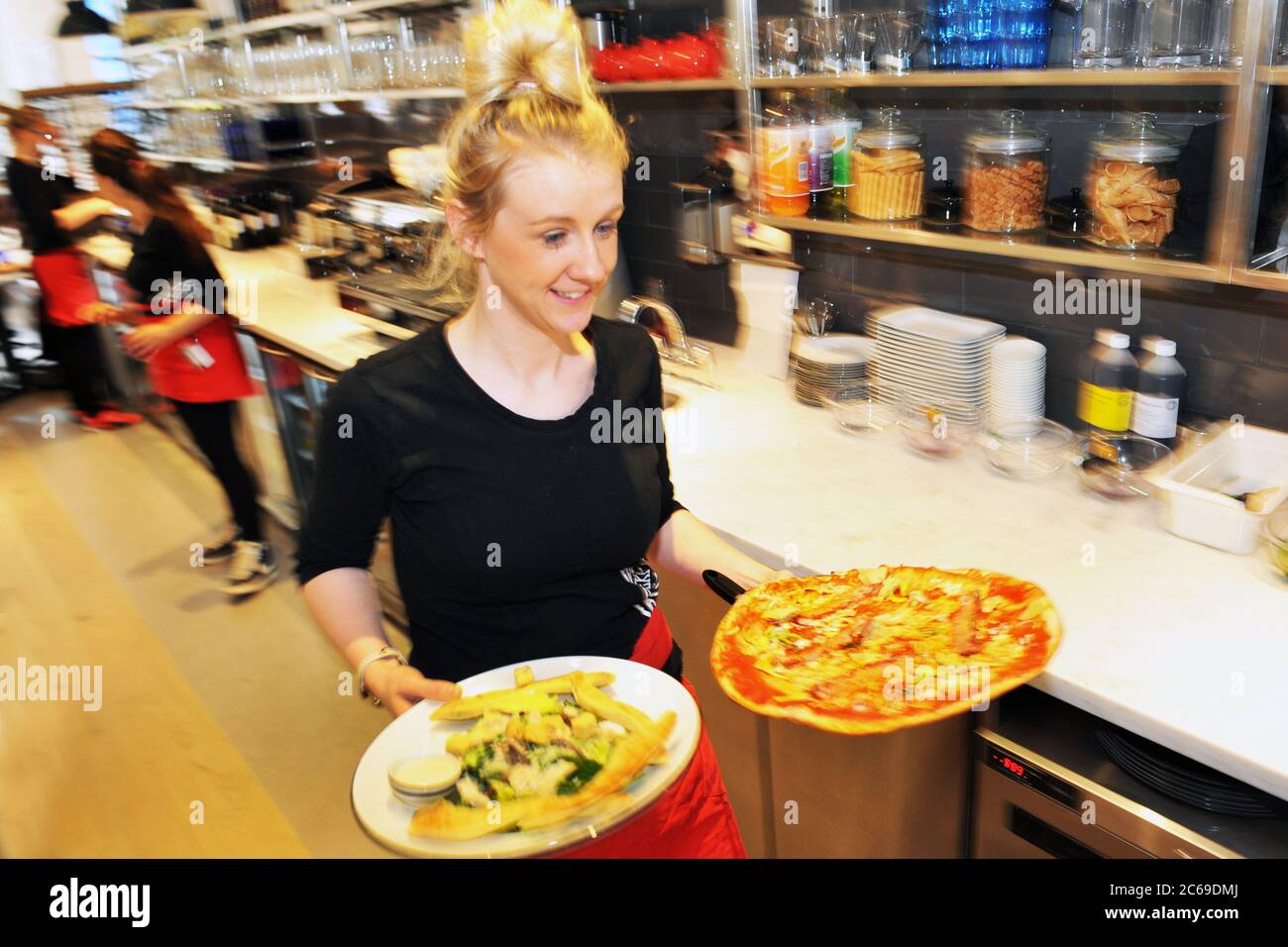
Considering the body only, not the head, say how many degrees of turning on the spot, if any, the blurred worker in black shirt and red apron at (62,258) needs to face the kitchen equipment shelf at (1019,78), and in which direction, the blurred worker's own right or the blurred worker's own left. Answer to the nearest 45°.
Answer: approximately 90° to the blurred worker's own right

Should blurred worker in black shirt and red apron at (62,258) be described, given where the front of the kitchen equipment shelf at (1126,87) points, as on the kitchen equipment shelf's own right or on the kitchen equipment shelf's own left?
on the kitchen equipment shelf's own right

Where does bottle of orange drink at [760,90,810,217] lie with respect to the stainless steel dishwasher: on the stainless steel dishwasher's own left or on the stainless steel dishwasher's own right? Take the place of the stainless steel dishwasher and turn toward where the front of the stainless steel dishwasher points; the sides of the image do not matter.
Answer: on the stainless steel dishwasher's own right

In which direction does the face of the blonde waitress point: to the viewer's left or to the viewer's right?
to the viewer's right

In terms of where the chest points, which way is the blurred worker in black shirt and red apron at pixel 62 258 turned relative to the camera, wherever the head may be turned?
to the viewer's right

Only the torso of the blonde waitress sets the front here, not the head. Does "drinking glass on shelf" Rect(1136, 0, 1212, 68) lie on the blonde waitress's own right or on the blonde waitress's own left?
on the blonde waitress's own left

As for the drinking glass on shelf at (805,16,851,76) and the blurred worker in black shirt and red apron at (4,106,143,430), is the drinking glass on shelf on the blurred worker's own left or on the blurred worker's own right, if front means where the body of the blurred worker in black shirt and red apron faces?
on the blurred worker's own right

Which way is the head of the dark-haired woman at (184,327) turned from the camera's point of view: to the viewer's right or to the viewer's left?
to the viewer's left

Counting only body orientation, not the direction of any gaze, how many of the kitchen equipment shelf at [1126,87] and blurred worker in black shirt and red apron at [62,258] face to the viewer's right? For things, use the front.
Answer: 1

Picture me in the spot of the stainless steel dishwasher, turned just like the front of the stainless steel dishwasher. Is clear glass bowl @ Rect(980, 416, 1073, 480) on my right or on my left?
on my right
